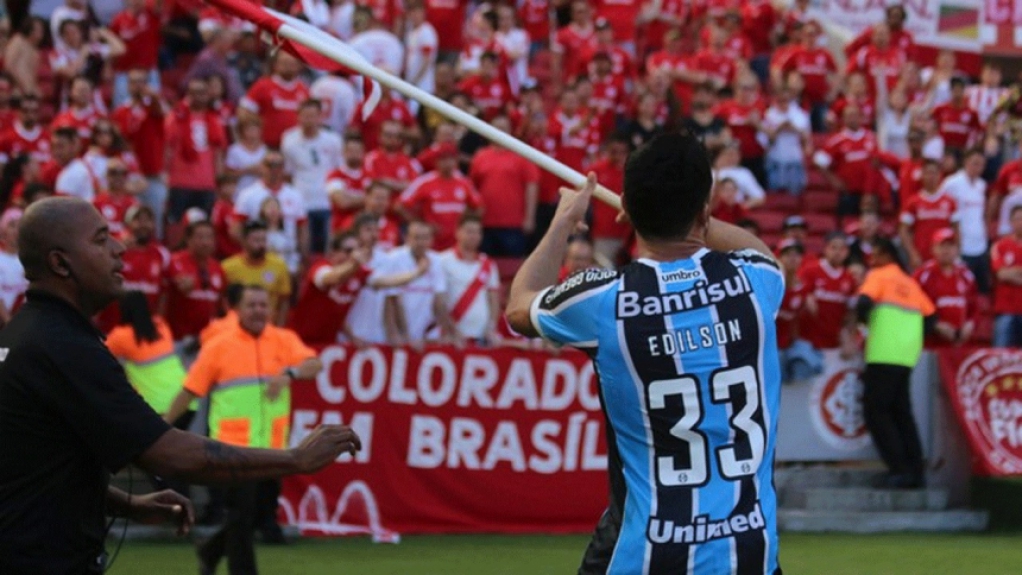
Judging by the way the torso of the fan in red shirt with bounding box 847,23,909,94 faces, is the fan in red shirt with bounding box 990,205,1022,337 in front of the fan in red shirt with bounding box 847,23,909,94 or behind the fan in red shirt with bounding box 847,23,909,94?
in front

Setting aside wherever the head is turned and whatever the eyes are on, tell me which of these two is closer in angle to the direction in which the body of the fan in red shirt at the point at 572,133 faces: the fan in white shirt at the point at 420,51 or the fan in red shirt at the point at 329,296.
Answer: the fan in red shirt

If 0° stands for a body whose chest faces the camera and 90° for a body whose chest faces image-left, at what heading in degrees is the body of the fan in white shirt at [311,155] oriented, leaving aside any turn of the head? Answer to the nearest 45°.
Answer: approximately 0°

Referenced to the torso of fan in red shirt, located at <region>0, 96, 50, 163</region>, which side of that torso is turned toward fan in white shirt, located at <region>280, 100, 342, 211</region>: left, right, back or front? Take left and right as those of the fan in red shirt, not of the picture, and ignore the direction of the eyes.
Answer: left

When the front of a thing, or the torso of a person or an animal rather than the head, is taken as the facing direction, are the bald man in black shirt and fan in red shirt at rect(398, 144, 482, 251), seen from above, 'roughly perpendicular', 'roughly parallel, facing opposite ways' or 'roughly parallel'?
roughly perpendicular

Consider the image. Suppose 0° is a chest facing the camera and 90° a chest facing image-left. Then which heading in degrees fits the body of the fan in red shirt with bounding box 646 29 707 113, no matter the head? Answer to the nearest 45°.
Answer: approximately 0°

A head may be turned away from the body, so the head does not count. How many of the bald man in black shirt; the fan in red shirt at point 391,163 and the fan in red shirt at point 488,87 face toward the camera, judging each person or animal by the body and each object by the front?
2

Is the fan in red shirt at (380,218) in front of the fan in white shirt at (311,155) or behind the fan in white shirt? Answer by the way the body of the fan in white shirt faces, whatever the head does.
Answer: in front

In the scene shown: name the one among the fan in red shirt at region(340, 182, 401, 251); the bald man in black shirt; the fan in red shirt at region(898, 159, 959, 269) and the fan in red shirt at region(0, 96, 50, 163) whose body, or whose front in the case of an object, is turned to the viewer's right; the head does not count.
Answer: the bald man in black shirt

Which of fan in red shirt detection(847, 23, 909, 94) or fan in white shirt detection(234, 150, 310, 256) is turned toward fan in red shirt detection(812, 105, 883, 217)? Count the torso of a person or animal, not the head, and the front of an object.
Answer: fan in red shirt detection(847, 23, 909, 94)
